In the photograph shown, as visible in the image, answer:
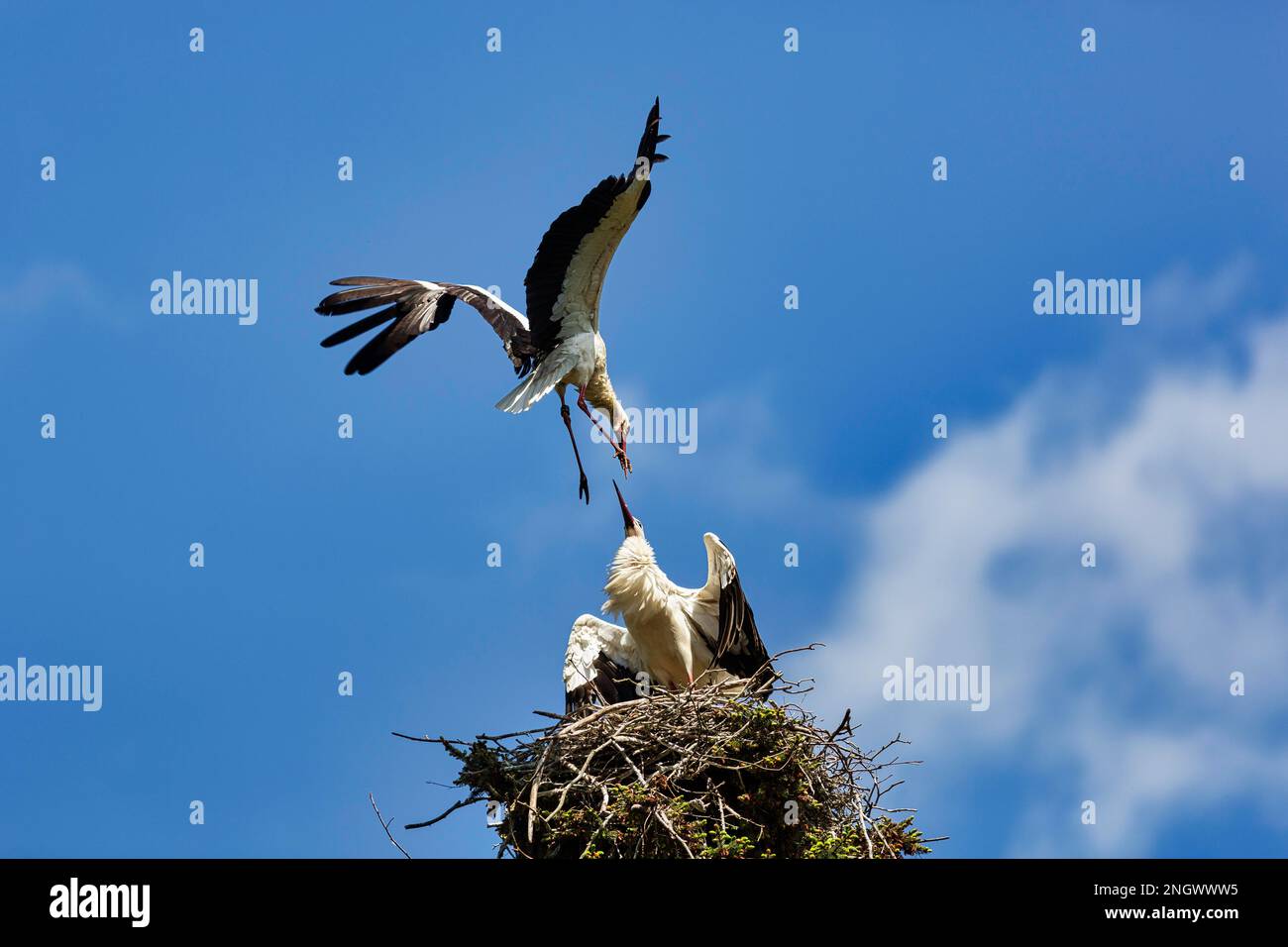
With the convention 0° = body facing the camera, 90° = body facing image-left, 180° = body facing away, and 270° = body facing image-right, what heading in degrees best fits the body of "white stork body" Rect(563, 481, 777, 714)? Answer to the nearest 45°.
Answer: approximately 45°
